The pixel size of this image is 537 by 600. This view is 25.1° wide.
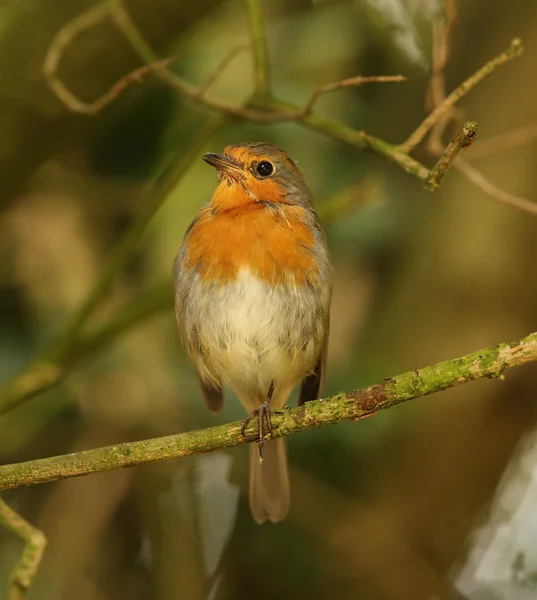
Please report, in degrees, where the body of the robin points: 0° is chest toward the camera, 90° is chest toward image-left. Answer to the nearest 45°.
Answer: approximately 0°

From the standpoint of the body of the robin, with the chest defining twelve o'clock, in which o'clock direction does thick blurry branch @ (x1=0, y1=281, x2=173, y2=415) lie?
The thick blurry branch is roughly at 4 o'clock from the robin.
